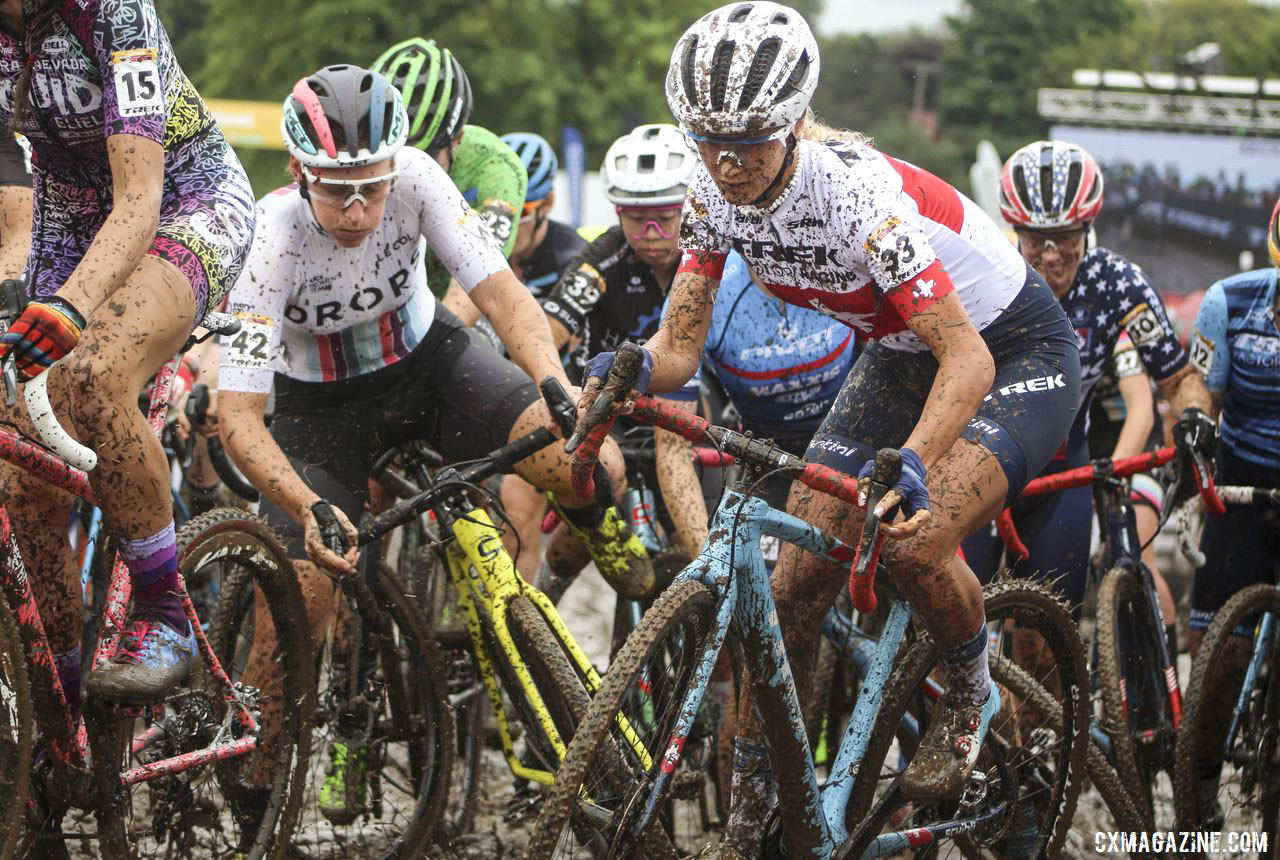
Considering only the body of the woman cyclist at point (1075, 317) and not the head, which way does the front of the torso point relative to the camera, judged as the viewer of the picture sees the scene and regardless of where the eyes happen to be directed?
toward the camera

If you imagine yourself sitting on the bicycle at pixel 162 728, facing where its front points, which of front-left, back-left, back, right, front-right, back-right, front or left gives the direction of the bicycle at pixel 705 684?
left

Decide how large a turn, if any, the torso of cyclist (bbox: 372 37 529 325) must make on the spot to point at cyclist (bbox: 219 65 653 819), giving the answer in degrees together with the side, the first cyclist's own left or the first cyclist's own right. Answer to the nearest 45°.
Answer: approximately 45° to the first cyclist's own left

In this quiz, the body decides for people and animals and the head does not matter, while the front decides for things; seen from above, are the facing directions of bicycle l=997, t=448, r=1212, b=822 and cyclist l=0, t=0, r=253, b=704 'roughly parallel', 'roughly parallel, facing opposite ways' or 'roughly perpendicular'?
roughly parallel

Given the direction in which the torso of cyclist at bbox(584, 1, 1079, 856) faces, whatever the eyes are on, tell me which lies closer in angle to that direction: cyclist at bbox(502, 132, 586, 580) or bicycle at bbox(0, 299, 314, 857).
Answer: the bicycle

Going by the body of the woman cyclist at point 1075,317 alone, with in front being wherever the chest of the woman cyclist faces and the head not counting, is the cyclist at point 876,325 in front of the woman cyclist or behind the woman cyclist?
in front

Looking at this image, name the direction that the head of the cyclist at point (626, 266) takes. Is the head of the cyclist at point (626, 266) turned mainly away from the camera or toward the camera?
toward the camera

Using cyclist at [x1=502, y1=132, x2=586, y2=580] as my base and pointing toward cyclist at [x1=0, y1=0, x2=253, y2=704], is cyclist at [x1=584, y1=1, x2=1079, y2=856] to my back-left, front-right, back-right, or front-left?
front-left

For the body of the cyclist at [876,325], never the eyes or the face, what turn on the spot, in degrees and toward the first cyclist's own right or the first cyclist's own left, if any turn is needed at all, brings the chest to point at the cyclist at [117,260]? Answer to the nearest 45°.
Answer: approximately 45° to the first cyclist's own right

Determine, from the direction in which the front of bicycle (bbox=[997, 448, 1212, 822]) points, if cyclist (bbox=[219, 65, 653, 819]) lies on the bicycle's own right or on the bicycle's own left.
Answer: on the bicycle's own right

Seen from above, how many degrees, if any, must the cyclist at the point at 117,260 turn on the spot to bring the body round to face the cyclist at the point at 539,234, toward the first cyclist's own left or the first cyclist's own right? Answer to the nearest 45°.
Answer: approximately 180°
